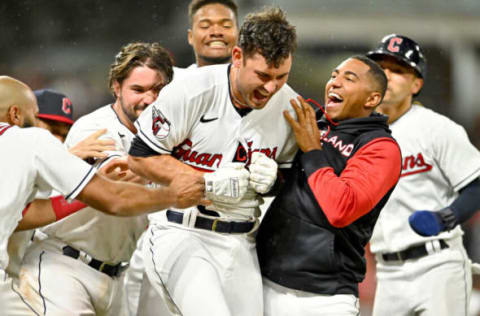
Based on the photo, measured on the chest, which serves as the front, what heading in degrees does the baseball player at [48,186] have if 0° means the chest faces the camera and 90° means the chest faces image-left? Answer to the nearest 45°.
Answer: approximately 225°

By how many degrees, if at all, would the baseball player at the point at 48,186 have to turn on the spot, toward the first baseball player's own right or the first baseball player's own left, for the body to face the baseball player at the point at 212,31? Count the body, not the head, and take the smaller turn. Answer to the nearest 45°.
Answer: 0° — they already face them

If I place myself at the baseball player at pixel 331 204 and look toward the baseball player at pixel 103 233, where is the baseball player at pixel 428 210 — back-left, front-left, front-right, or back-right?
back-right

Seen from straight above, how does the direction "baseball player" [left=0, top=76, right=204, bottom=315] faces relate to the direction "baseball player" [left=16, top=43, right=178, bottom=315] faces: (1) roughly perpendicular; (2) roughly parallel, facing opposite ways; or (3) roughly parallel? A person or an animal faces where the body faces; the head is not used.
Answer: roughly perpendicular

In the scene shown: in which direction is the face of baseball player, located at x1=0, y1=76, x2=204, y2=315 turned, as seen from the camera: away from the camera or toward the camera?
away from the camera

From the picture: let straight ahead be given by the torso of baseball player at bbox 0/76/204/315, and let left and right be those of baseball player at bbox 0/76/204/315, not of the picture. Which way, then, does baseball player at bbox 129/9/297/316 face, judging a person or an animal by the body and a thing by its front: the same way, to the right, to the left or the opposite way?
to the right

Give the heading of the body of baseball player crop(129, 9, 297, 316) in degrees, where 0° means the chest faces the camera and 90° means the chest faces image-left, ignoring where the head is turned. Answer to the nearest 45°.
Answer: approximately 315°
